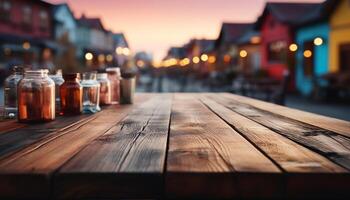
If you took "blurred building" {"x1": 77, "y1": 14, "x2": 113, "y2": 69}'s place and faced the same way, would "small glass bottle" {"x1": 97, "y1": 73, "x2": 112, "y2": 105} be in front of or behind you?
in front

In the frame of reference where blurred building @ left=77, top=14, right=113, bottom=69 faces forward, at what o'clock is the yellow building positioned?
The yellow building is roughly at 1 o'clock from the blurred building.

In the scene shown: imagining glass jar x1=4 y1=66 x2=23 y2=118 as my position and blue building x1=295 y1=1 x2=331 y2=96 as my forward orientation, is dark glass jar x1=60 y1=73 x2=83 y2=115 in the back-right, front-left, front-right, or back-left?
front-right

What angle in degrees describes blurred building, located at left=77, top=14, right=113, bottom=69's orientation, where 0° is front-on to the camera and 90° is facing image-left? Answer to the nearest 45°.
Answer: approximately 315°

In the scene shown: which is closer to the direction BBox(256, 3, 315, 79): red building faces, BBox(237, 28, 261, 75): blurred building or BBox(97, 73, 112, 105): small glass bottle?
the small glass bottle

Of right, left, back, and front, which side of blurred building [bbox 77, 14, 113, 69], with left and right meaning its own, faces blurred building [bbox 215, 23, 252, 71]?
front

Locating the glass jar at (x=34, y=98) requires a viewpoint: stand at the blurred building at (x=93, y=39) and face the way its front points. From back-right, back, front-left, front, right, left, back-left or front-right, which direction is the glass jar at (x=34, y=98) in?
front-right

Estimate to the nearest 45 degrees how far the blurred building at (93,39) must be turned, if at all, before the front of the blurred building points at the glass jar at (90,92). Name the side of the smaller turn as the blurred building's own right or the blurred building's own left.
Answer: approximately 45° to the blurred building's own right

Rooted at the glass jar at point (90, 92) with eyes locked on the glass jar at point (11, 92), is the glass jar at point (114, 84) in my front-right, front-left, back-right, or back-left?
back-right

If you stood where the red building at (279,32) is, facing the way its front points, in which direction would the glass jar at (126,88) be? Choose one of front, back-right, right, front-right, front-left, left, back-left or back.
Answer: front-left

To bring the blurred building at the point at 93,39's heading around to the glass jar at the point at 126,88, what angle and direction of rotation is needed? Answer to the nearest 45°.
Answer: approximately 45° to its right

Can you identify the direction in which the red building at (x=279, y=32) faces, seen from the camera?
facing the viewer and to the left of the viewer

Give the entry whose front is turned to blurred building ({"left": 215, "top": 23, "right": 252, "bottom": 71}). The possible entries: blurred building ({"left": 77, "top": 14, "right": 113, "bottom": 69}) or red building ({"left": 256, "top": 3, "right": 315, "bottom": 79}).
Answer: blurred building ({"left": 77, "top": 14, "right": 113, "bottom": 69})

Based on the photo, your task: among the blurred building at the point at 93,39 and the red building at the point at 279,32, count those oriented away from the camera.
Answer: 0
